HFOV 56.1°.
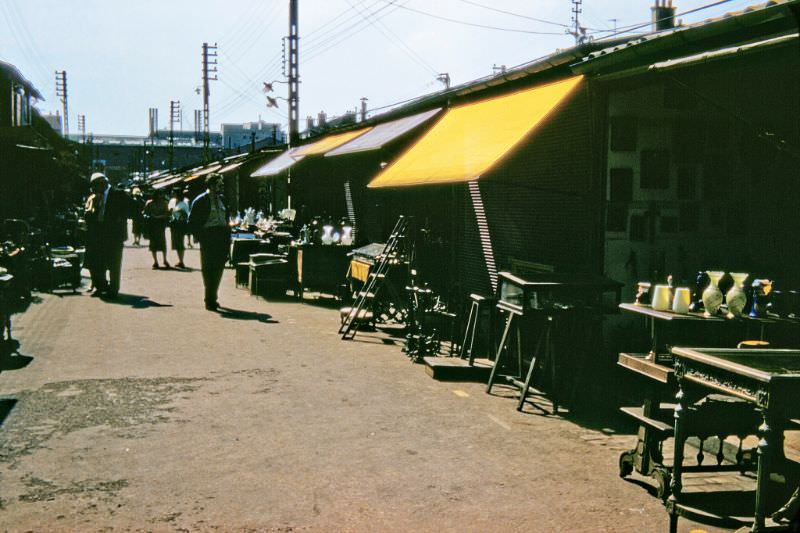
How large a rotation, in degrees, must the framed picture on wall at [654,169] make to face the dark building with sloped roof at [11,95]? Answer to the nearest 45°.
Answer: approximately 135° to its right

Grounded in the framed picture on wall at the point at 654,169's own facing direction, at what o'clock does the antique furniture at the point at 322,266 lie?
The antique furniture is roughly at 4 o'clock from the framed picture on wall.

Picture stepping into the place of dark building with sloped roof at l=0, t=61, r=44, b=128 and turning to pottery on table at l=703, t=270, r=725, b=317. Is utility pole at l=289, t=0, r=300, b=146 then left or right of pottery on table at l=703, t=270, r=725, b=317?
left

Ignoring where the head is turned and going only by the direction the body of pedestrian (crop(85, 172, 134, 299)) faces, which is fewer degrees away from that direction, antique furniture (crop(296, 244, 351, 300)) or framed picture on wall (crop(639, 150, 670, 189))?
the framed picture on wall

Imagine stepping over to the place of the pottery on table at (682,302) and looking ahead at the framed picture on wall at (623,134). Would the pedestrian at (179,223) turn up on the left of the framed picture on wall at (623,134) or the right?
left

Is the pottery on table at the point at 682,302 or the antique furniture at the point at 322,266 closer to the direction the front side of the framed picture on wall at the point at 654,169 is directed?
the pottery on table

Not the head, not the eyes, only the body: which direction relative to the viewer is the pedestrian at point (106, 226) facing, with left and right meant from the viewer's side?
facing the viewer and to the left of the viewer

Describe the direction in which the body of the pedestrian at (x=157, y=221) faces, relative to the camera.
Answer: toward the camera
